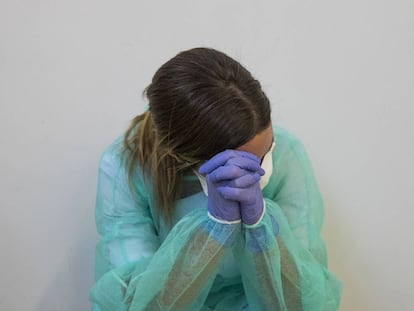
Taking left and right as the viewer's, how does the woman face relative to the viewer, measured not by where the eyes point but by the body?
facing the viewer
